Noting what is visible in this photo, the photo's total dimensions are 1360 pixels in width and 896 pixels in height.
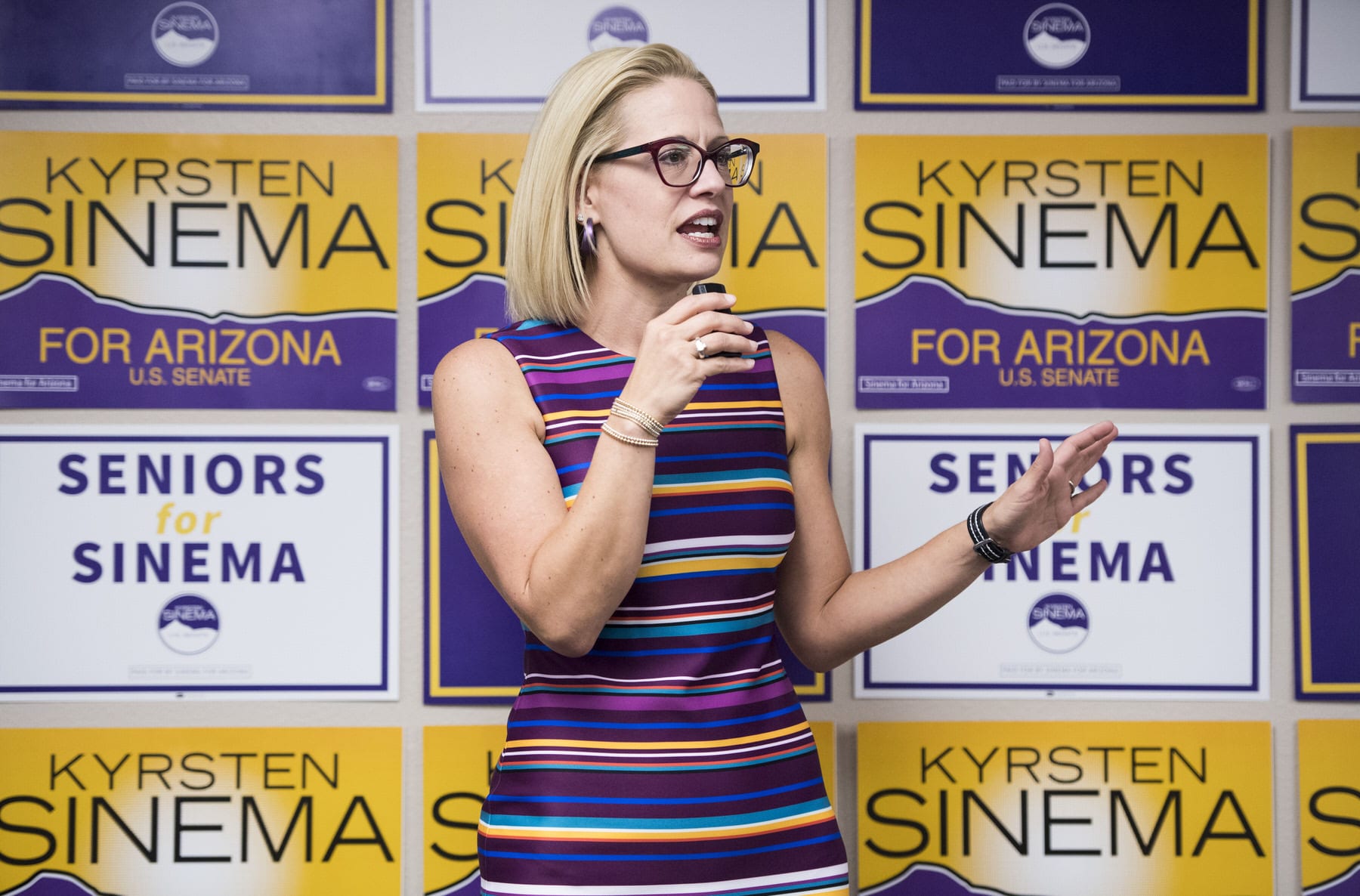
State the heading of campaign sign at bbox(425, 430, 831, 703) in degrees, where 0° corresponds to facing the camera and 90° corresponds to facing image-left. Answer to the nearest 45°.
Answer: approximately 0°

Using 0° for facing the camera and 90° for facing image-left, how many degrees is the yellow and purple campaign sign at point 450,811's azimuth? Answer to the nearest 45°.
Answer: approximately 0°

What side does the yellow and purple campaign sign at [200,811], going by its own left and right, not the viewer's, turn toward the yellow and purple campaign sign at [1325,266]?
left
